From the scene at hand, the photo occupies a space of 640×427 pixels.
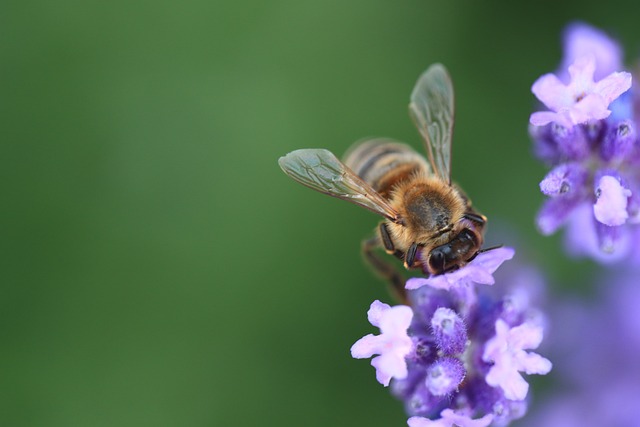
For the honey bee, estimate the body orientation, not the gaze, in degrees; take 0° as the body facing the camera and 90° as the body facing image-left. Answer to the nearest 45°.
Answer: approximately 315°
